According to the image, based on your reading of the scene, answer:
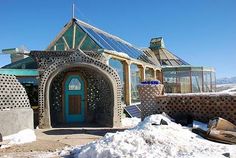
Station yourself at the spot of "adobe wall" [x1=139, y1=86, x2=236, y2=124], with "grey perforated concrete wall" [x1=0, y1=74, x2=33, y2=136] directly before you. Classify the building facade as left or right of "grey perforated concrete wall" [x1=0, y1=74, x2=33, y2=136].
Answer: right

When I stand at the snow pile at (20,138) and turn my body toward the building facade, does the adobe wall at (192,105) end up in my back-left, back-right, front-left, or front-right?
front-right

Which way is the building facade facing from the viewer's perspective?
toward the camera

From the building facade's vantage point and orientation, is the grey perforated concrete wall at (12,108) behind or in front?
in front

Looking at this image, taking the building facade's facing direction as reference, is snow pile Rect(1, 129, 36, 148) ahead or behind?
ahead

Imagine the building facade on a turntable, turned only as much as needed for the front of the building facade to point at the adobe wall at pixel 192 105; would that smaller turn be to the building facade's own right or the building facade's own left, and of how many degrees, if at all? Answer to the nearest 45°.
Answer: approximately 45° to the building facade's own left

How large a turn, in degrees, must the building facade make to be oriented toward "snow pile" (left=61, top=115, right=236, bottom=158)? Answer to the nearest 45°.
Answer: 0° — it already faces it

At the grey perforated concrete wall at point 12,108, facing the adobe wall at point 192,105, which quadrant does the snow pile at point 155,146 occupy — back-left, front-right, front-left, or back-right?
front-right

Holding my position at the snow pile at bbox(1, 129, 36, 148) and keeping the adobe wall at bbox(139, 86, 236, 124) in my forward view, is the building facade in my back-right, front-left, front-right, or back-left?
front-left
